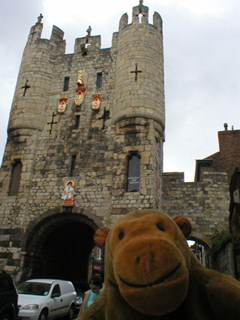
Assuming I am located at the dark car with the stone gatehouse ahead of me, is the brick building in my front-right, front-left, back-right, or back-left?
front-right

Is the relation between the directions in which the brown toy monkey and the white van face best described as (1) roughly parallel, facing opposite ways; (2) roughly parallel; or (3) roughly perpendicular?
roughly parallel

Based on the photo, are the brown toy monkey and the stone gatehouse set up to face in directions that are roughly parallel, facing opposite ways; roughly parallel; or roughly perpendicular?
roughly parallel

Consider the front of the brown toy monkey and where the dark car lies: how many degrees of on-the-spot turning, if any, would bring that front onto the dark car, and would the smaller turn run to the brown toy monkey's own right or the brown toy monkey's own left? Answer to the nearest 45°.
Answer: approximately 135° to the brown toy monkey's own right

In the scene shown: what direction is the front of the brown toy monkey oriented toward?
toward the camera

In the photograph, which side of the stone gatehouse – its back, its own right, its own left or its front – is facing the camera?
front

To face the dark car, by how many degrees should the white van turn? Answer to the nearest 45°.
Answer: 0° — it already faces it

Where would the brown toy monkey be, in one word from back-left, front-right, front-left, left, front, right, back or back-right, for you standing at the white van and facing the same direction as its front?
front-left
